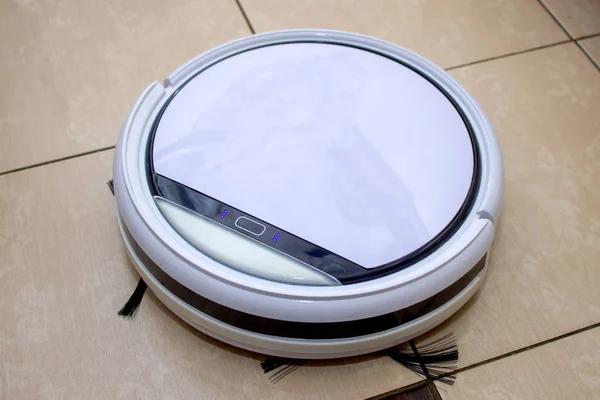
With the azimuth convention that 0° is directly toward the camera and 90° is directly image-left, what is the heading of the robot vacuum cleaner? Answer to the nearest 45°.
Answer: approximately 45°
